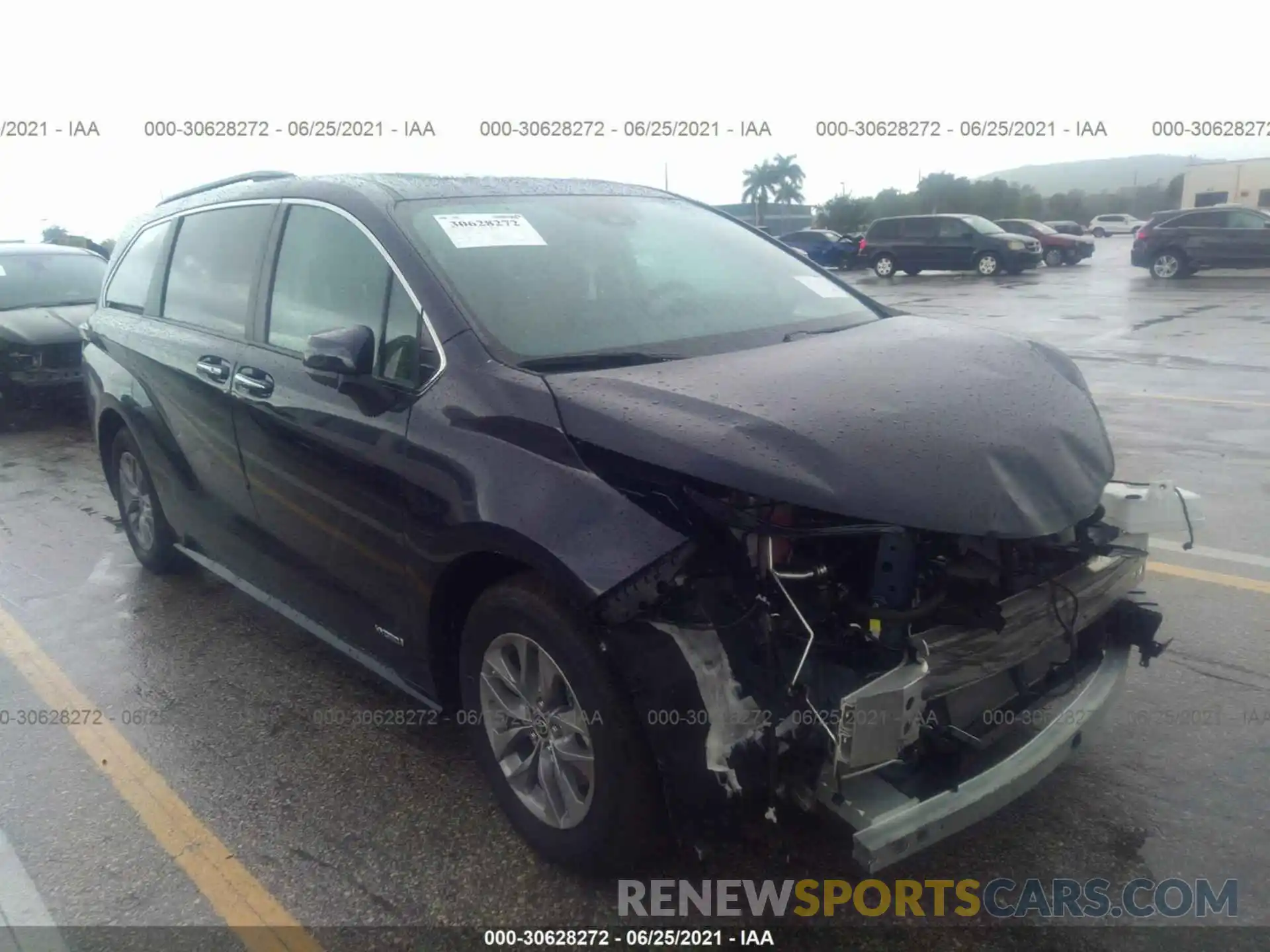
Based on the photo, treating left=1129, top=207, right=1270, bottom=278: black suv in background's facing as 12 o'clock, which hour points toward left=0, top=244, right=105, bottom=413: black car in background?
left=0, top=244, right=105, bottom=413: black car in background is roughly at 4 o'clock from left=1129, top=207, right=1270, bottom=278: black suv in background.

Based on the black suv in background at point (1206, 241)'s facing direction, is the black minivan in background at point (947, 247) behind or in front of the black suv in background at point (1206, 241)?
behind

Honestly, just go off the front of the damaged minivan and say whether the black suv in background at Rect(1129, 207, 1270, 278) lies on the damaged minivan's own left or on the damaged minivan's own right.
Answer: on the damaged minivan's own left

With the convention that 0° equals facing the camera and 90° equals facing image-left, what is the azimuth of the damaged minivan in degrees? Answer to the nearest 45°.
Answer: approximately 315°

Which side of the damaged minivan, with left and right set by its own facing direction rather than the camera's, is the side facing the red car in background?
left

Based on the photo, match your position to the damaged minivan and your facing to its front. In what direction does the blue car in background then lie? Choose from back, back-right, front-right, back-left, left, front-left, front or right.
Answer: back-left

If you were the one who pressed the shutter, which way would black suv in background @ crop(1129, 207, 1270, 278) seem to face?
facing to the right of the viewer

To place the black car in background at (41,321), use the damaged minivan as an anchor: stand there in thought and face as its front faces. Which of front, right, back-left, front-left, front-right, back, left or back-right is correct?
back

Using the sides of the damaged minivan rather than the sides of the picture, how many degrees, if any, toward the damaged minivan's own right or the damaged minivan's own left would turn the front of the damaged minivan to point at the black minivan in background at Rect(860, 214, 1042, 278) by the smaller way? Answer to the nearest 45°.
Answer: approximately 135° to the damaged minivan's own left

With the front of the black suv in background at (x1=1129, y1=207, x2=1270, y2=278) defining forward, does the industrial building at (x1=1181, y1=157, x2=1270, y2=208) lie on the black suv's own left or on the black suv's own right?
on the black suv's own left
